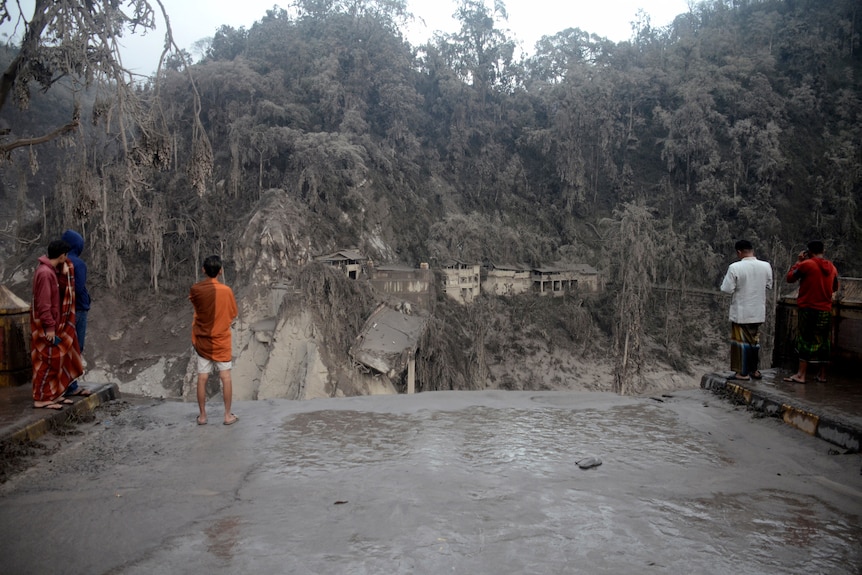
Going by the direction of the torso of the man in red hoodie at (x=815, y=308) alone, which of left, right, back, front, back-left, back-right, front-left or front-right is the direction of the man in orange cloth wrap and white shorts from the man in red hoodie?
left

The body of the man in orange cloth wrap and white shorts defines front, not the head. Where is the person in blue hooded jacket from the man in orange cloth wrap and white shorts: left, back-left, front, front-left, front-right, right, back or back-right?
front-left

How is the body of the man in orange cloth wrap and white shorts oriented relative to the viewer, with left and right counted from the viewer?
facing away from the viewer

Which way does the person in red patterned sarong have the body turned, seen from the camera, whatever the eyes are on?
to the viewer's right

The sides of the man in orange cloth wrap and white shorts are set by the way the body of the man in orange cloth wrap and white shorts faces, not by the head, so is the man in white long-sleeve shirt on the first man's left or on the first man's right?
on the first man's right

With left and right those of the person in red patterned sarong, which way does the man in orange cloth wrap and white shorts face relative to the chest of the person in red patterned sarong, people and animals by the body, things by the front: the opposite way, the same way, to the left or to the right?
to the left

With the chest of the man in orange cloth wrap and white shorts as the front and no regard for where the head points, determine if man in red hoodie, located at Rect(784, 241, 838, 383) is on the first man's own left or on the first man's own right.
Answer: on the first man's own right

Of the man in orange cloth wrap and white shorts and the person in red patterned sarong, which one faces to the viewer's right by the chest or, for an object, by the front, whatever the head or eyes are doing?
the person in red patterned sarong

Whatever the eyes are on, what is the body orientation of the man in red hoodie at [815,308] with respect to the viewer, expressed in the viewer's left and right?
facing away from the viewer and to the left of the viewer

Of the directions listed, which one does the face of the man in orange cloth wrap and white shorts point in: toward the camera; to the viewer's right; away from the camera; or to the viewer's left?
away from the camera

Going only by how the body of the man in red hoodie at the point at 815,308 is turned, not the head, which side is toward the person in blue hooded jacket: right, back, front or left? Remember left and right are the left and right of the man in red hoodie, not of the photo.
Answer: left

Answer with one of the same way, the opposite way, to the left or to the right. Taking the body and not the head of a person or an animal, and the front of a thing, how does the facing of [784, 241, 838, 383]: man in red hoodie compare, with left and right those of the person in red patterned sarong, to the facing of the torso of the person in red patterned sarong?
to the left

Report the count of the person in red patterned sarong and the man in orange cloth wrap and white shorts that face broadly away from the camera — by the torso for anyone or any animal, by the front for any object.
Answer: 1
